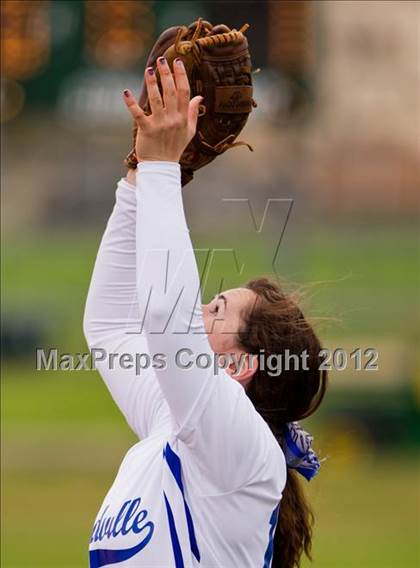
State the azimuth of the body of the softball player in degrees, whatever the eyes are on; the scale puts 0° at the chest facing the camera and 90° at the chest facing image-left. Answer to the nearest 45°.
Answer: approximately 90°

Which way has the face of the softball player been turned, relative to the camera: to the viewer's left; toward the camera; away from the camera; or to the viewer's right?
to the viewer's left
